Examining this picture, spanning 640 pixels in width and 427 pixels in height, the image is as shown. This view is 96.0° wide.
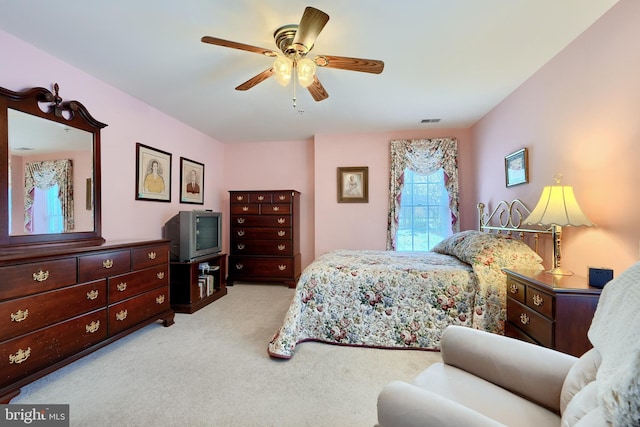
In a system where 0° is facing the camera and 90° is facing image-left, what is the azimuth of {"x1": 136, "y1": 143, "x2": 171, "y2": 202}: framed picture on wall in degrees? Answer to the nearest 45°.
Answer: approximately 315°

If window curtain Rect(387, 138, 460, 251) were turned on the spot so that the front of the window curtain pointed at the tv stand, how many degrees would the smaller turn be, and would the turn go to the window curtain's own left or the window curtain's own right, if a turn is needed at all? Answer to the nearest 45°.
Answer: approximately 45° to the window curtain's own right

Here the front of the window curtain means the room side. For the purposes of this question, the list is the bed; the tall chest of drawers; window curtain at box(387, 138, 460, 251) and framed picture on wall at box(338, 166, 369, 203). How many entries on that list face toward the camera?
3

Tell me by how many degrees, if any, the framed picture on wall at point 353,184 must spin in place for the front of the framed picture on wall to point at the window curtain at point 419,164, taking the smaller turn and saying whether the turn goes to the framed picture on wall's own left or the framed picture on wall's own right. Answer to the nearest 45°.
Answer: approximately 90° to the framed picture on wall's own left

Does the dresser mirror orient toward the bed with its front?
yes

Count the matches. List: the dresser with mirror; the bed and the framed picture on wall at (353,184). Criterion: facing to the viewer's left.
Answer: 1

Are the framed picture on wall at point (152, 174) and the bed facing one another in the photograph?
yes

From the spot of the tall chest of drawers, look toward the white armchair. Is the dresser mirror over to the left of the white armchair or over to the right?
right

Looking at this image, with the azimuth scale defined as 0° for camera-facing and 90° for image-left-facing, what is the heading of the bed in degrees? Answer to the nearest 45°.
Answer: approximately 90°

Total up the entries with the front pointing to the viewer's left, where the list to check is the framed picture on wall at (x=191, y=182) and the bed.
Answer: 1

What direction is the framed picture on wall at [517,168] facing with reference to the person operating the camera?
facing the viewer and to the left of the viewer

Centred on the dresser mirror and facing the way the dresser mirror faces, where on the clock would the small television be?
The small television is roughly at 10 o'clock from the dresser mirror.

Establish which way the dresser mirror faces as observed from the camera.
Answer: facing the viewer and to the right of the viewer
